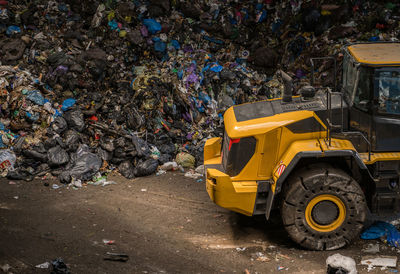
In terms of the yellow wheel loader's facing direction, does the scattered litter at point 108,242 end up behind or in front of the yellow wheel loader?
behind

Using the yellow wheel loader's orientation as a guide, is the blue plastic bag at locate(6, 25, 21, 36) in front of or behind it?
behind

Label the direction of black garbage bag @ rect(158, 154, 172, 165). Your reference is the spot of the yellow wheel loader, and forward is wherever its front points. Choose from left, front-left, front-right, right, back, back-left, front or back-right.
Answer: back-left

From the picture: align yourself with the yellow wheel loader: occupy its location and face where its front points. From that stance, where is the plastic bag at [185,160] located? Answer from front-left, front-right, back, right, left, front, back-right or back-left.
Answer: back-left

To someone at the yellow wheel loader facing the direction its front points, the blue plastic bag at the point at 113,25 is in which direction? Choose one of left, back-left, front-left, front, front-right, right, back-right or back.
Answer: back-left

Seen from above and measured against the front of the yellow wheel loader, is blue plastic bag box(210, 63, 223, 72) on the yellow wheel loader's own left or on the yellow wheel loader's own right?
on the yellow wheel loader's own left

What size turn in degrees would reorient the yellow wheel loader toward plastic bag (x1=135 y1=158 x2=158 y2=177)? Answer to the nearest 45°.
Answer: approximately 135° to its left

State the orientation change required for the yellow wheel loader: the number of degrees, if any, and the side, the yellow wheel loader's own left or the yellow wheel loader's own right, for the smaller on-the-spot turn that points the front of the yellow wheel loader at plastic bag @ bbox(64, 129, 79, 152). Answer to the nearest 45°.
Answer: approximately 135° to the yellow wheel loader's own left

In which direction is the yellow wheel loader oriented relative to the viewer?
to the viewer's right

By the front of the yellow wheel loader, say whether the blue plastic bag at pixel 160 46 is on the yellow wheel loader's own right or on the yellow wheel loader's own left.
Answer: on the yellow wheel loader's own left

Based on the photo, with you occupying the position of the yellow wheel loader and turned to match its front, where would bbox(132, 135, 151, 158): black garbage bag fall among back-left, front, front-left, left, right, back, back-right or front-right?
back-left
